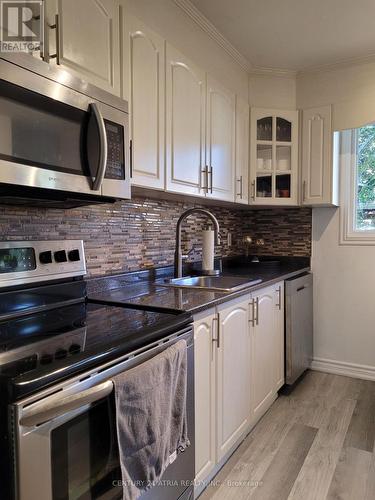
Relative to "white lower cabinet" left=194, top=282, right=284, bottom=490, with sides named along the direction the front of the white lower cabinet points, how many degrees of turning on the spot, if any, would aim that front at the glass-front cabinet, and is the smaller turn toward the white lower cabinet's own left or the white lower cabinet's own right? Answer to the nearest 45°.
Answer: approximately 135° to the white lower cabinet's own left

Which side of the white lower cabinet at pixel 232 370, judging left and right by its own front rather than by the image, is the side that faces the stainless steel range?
right

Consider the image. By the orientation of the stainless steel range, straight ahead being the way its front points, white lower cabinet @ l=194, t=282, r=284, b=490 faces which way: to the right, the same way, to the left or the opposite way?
the same way

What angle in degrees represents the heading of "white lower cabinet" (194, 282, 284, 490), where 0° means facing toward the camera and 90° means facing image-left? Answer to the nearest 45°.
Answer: approximately 315°

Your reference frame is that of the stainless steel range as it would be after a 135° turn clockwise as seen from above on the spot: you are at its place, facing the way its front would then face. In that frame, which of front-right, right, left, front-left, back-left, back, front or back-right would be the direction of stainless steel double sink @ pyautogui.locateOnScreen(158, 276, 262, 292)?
back-right

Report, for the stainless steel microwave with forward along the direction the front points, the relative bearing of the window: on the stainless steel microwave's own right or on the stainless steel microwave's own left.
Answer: on the stainless steel microwave's own left

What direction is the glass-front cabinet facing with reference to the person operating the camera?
facing the viewer

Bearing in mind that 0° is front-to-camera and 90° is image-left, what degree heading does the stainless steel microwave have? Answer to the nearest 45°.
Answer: approximately 315°

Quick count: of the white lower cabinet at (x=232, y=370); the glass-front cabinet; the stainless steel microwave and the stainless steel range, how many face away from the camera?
0

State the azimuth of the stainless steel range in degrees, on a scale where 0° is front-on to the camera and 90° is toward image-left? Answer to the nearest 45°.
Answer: approximately 315°

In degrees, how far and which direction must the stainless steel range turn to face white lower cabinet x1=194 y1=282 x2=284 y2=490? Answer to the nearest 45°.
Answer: approximately 90° to its left

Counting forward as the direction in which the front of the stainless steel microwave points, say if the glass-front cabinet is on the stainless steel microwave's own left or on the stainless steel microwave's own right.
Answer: on the stainless steel microwave's own left

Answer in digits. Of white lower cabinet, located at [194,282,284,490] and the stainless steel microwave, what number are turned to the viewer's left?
0

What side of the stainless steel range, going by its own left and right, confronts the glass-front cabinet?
left
